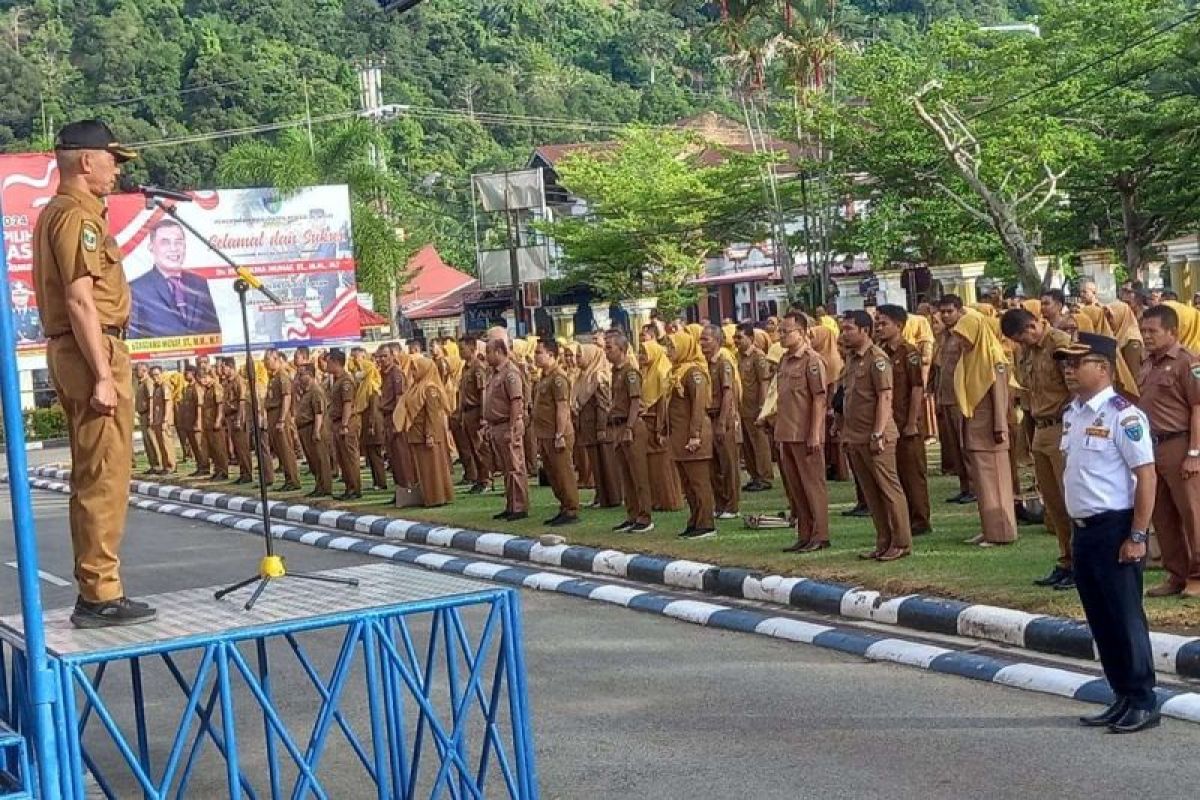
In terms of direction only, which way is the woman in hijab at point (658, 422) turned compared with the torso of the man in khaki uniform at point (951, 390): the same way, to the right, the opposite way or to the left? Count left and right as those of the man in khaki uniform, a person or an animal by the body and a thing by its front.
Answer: the same way

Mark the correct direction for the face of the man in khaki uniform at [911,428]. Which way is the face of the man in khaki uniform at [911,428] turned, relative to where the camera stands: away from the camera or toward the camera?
toward the camera

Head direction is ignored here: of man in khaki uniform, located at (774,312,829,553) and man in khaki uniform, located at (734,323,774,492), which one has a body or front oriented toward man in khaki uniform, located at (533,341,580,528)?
man in khaki uniform, located at (734,323,774,492)

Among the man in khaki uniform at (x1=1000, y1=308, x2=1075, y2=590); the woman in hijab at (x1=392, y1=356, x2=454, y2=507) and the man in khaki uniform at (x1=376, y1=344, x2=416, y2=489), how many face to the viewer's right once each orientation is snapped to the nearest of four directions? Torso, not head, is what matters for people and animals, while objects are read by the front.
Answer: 0

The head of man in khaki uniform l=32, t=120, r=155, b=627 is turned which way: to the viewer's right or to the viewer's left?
to the viewer's right

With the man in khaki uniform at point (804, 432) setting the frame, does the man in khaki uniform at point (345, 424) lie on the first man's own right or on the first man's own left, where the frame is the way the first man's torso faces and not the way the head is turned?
on the first man's own right

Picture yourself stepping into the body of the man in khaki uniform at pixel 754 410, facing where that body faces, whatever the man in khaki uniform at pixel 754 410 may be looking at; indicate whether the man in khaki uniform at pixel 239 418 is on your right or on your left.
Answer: on your right

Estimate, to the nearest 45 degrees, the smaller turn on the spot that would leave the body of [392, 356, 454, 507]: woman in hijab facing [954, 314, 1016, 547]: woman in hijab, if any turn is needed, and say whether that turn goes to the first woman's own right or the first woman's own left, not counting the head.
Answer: approximately 90° to the first woman's own left

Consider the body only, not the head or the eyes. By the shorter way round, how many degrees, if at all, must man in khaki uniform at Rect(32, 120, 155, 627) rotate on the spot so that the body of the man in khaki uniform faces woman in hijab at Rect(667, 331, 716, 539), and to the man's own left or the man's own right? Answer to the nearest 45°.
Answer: approximately 45° to the man's own left

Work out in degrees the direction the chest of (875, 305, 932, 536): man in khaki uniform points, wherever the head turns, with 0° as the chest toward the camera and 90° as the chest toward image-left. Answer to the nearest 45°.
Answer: approximately 45°

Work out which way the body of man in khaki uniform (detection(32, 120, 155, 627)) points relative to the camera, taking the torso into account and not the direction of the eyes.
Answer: to the viewer's right

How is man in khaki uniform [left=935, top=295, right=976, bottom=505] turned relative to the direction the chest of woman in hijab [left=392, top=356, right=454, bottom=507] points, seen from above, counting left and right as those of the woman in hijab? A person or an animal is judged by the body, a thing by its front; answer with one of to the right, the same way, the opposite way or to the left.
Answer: the same way

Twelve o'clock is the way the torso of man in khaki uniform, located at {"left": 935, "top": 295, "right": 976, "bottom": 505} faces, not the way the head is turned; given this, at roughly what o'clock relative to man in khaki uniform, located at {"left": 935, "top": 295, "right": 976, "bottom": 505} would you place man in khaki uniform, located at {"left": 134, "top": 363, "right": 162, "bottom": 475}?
man in khaki uniform, located at {"left": 134, "top": 363, "right": 162, "bottom": 475} is roughly at 3 o'clock from man in khaki uniform, located at {"left": 935, "top": 295, "right": 976, "bottom": 505}.

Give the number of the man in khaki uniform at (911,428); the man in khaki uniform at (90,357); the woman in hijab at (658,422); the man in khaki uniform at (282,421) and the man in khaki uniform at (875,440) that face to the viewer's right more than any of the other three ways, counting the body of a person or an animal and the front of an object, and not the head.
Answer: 1

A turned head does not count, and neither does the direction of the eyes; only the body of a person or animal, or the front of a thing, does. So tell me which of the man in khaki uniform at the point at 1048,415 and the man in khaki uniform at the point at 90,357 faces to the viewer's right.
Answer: the man in khaki uniform at the point at 90,357

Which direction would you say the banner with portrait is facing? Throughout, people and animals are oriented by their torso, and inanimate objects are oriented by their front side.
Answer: toward the camera

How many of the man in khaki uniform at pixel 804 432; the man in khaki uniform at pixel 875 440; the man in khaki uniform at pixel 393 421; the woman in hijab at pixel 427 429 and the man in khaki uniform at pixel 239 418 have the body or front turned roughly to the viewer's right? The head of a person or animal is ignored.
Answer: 0
